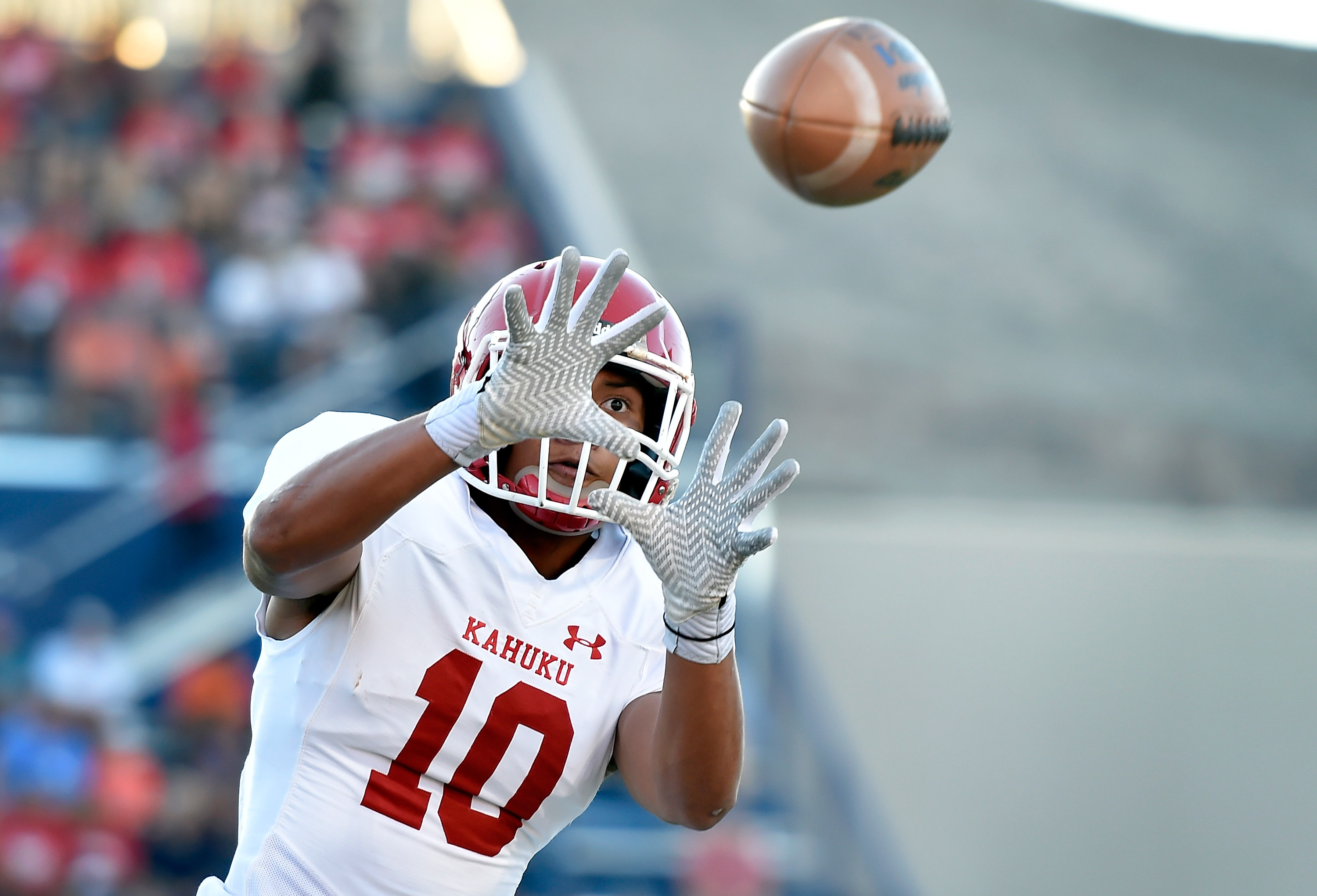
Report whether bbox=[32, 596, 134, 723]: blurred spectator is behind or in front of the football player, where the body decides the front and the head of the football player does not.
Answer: behind

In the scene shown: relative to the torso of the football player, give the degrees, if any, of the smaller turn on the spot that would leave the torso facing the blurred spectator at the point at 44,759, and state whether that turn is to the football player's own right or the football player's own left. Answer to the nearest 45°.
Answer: approximately 180°

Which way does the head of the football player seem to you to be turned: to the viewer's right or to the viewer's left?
to the viewer's right

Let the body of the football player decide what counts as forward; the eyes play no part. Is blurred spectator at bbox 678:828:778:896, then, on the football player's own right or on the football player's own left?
on the football player's own left

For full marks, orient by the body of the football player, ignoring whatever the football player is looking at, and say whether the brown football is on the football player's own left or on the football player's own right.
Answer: on the football player's own left

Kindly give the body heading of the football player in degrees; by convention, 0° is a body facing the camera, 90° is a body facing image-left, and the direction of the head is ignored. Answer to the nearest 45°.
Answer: approximately 315°
